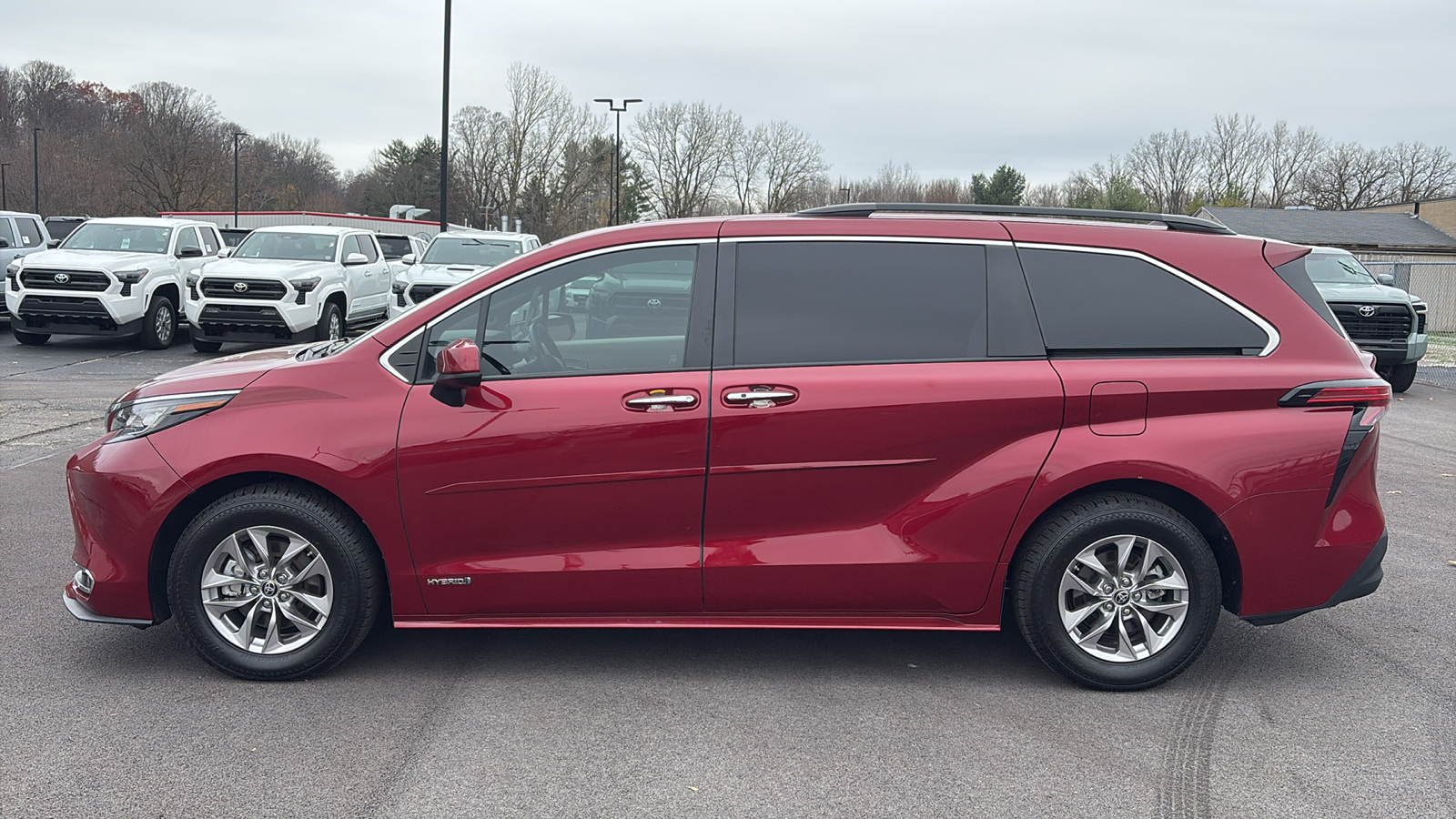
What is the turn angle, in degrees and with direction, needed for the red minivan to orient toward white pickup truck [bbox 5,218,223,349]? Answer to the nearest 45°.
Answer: approximately 45° to its right

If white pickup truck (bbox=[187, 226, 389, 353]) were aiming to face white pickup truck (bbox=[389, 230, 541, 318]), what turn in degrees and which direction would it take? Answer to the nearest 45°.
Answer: approximately 90° to its left

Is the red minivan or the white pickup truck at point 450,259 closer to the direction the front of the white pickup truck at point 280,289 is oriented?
the red minivan

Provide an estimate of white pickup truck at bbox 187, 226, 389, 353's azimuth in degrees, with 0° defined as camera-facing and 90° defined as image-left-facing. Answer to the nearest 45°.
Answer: approximately 45°

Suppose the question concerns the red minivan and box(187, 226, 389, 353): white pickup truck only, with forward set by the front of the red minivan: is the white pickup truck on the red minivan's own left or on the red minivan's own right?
on the red minivan's own right

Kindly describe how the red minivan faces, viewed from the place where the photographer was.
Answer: facing to the left of the viewer

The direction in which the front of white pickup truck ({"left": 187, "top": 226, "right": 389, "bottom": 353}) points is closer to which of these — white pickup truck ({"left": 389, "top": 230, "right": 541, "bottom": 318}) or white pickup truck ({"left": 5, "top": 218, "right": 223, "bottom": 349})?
the white pickup truck ({"left": 5, "top": 218, "right": 223, "bottom": 349})

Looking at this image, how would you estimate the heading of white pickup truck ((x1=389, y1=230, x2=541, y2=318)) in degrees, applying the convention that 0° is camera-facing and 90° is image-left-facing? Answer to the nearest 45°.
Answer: approximately 45°

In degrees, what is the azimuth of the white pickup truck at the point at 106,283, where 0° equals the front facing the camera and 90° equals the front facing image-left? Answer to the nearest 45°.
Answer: approximately 45°
